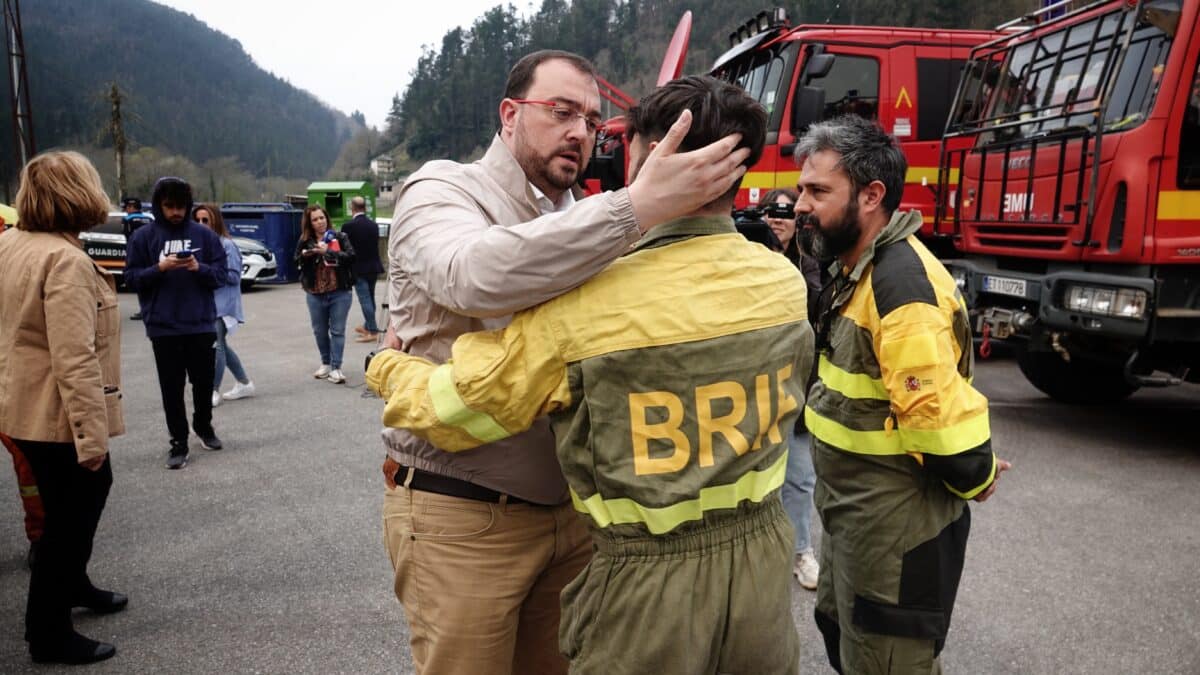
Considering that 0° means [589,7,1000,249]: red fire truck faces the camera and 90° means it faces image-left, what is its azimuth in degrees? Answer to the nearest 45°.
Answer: approximately 45°

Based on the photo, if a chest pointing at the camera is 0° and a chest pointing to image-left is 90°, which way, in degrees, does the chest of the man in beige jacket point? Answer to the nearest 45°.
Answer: approximately 315°

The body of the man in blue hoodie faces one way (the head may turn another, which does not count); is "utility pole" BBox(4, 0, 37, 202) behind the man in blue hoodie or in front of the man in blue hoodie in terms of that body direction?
behind

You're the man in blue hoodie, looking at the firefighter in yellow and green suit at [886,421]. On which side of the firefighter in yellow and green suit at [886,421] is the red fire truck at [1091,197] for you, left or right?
left

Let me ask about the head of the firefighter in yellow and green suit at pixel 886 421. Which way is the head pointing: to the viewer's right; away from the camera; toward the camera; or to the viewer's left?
to the viewer's left

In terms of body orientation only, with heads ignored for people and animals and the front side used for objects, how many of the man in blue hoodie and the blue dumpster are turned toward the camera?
2

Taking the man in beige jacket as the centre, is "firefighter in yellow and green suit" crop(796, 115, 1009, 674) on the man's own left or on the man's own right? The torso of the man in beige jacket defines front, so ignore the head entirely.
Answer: on the man's own left

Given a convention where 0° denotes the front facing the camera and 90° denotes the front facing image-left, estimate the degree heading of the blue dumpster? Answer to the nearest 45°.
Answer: approximately 0°

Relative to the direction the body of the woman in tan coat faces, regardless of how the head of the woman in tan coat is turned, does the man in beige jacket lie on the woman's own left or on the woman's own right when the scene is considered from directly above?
on the woman's own right
